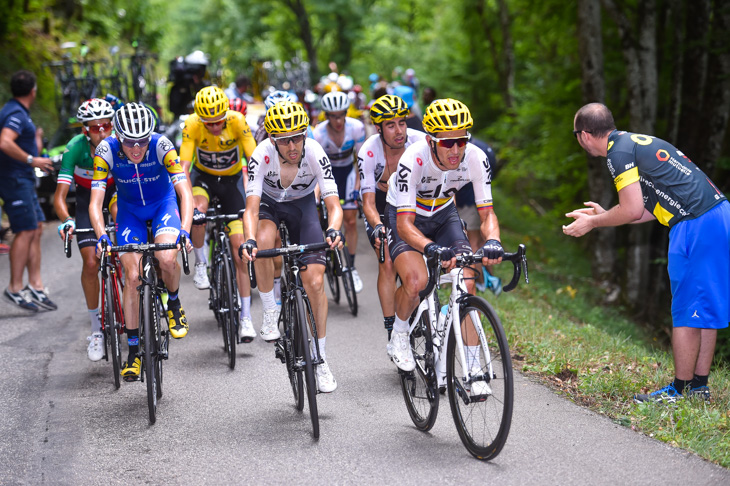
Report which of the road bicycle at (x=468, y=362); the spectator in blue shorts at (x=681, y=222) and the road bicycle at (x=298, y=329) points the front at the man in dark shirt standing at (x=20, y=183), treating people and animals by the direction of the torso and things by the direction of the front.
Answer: the spectator in blue shorts

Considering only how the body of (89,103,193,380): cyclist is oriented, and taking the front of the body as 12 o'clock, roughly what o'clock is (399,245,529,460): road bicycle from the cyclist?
The road bicycle is roughly at 11 o'clock from the cyclist.

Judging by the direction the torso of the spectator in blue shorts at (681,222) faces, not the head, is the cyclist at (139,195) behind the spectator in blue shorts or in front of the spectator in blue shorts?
in front

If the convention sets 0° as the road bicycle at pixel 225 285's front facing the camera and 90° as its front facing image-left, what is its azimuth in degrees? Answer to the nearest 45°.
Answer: approximately 0°

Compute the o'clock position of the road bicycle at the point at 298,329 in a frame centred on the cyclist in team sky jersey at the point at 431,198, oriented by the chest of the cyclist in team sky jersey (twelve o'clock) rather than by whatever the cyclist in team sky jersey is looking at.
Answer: The road bicycle is roughly at 4 o'clock from the cyclist in team sky jersey.

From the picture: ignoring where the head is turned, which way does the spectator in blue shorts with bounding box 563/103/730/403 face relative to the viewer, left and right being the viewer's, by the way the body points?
facing to the left of the viewer

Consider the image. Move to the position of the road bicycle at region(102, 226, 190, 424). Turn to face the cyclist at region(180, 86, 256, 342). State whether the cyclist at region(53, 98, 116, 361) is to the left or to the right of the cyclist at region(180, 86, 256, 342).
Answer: left

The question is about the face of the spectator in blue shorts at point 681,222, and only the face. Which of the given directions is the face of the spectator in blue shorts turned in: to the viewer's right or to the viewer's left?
to the viewer's left

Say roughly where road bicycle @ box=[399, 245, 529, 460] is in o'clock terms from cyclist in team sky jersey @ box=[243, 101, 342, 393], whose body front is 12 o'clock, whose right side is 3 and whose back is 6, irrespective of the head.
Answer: The road bicycle is roughly at 11 o'clock from the cyclist in team sky jersey.

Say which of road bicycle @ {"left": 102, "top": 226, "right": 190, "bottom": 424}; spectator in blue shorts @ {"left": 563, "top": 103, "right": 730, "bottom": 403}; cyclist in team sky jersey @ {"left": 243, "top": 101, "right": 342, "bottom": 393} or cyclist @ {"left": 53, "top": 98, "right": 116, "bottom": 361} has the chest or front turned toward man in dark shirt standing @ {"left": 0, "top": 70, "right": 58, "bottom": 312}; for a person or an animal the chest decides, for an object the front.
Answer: the spectator in blue shorts

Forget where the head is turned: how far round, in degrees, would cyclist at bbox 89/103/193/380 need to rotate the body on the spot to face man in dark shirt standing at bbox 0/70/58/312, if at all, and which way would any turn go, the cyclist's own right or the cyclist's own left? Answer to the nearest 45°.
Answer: approximately 135° to the cyclist's own right

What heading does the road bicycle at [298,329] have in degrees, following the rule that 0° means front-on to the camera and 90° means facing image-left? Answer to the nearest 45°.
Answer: approximately 0°

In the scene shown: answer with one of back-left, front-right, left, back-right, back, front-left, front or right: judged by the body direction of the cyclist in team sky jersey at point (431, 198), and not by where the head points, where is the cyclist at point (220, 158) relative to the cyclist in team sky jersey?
back
